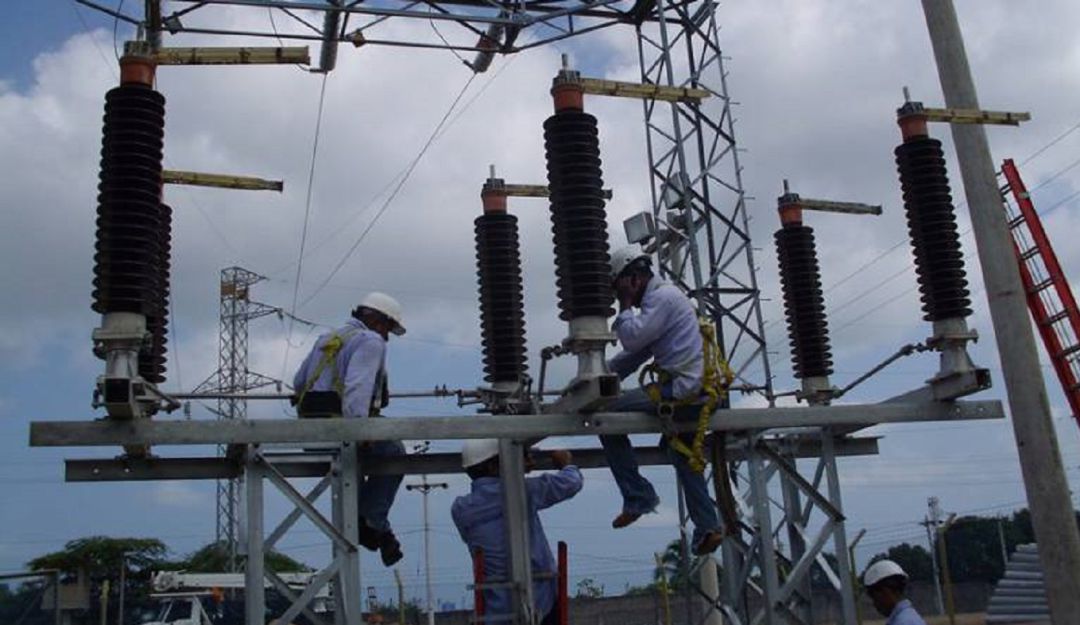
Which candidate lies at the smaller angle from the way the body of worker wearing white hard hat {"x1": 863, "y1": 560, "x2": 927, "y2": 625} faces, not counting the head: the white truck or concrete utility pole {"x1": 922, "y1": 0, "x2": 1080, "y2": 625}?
the white truck

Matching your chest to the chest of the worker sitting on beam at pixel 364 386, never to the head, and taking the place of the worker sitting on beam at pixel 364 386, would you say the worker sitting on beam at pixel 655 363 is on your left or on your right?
on your right

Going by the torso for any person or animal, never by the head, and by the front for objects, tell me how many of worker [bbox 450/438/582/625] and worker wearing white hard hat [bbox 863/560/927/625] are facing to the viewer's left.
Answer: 1

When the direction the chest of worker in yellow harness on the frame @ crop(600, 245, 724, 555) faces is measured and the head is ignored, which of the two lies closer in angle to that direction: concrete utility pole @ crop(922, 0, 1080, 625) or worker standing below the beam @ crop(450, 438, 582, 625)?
the worker standing below the beam

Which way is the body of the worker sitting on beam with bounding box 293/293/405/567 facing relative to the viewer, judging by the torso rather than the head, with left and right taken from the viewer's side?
facing away from the viewer and to the right of the viewer

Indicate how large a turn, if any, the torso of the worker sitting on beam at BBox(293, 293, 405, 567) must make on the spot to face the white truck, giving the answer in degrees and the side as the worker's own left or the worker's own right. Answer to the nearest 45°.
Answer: approximately 45° to the worker's own left

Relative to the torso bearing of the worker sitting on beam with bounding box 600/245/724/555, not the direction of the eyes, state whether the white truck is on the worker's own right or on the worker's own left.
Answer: on the worker's own right

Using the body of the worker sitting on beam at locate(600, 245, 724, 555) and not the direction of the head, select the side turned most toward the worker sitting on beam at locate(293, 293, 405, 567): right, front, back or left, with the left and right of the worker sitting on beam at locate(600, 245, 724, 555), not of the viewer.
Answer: front

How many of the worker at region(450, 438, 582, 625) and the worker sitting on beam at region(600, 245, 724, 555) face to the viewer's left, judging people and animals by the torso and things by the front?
1

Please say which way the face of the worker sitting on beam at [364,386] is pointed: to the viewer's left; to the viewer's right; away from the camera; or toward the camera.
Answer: to the viewer's right

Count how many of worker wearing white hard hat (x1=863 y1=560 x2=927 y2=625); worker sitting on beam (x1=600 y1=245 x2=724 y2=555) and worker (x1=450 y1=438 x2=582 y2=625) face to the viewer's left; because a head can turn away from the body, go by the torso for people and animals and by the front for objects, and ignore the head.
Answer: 2

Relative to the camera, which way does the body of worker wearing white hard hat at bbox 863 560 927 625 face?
to the viewer's left

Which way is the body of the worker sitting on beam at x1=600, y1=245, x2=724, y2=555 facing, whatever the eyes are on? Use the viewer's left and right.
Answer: facing to the left of the viewer

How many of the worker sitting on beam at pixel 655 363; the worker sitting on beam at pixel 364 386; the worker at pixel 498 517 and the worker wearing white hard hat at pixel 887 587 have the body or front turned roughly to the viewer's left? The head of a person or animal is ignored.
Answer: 2
